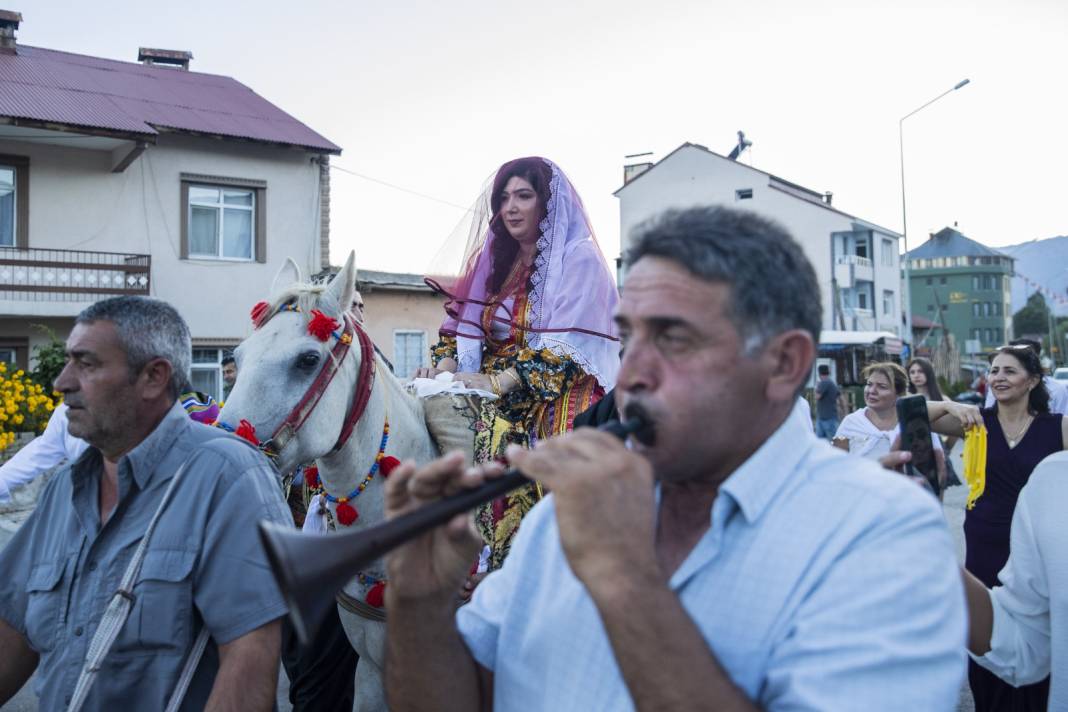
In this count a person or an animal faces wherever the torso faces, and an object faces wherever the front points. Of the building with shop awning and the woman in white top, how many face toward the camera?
2

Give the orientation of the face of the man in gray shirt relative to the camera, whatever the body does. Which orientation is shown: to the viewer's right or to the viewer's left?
to the viewer's left

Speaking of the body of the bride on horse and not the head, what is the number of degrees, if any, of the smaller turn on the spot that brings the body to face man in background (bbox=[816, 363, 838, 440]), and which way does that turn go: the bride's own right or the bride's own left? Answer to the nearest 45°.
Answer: approximately 180°

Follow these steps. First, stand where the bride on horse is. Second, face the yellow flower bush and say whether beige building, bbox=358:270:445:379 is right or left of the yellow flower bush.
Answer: right

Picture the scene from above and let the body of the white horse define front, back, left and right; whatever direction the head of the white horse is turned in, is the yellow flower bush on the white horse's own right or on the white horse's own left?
on the white horse's own right

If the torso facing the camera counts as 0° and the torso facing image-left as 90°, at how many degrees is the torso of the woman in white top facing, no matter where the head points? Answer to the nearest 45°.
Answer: approximately 0°

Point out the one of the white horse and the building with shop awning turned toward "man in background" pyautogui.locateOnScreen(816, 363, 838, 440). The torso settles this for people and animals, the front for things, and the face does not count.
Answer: the building with shop awning

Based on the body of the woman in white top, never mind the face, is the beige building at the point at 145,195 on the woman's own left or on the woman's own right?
on the woman's own right

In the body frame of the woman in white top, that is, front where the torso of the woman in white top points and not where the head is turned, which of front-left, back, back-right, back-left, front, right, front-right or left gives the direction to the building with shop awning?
back

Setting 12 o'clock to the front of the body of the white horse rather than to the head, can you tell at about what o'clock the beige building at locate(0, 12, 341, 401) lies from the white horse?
The beige building is roughly at 4 o'clock from the white horse.

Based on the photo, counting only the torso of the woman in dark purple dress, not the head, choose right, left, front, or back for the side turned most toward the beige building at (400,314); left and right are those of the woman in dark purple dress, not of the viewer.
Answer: right
